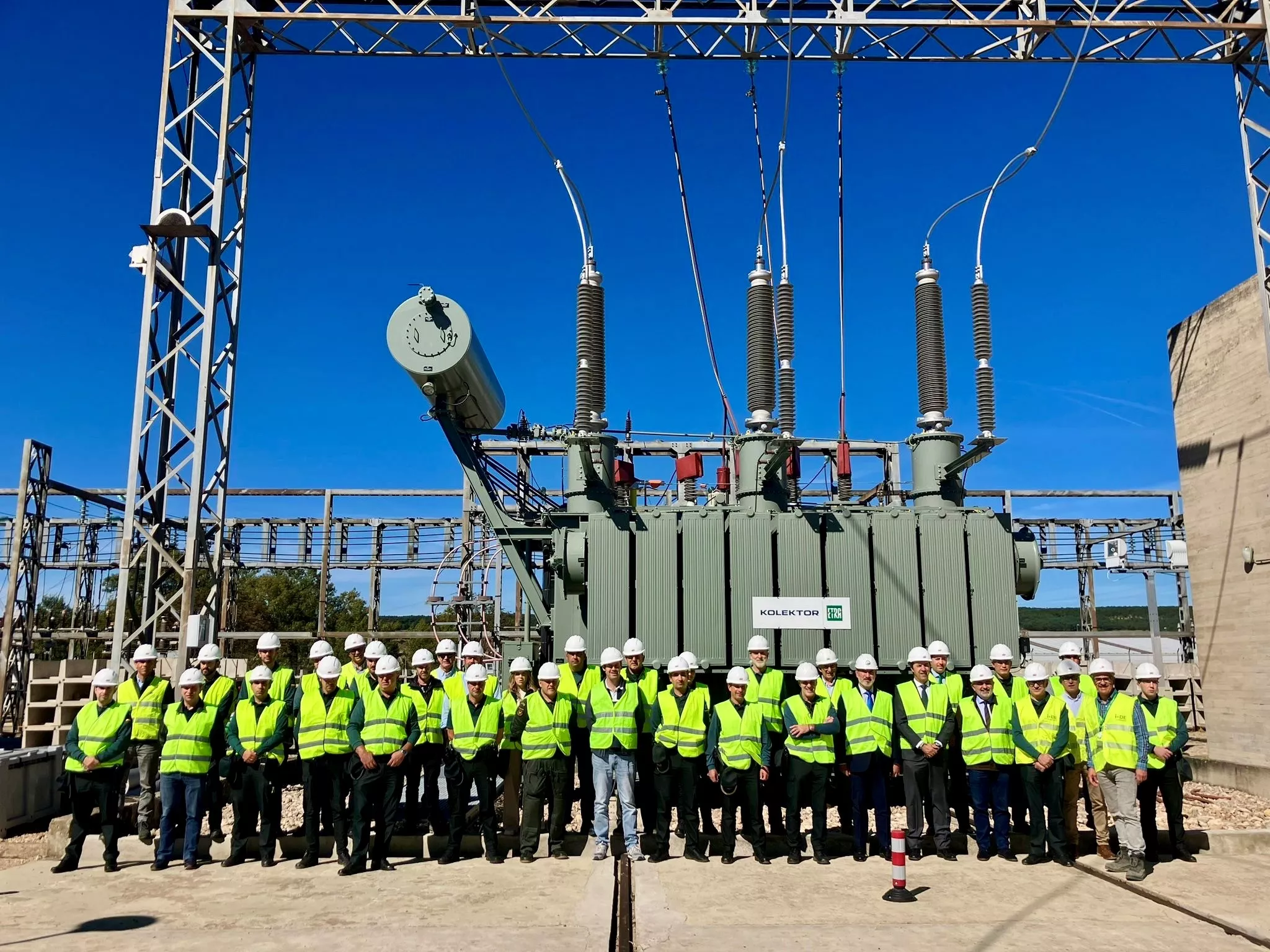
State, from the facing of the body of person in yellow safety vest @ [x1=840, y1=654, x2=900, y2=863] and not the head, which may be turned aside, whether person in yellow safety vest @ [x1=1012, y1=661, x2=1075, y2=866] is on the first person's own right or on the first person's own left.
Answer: on the first person's own left

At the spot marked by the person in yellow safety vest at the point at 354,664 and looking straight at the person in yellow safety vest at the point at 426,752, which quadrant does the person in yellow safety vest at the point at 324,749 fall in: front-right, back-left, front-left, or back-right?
front-right

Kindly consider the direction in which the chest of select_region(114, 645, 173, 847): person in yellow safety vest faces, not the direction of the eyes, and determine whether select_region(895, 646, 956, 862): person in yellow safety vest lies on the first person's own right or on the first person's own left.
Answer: on the first person's own left

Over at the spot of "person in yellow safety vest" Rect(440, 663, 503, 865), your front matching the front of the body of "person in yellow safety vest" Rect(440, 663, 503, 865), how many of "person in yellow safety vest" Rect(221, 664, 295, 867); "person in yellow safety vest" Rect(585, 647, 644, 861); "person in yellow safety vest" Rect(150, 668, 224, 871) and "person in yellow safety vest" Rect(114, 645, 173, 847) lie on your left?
1

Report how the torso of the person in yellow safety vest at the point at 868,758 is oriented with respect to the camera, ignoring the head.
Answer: toward the camera

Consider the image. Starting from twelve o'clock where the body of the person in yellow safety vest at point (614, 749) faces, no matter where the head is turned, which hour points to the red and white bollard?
The red and white bollard is roughly at 10 o'clock from the person in yellow safety vest.

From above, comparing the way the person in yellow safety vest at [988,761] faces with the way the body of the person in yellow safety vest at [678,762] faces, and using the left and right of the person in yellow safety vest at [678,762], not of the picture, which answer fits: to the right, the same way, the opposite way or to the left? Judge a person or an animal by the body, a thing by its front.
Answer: the same way

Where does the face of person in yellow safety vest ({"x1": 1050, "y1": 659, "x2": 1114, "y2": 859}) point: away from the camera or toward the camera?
toward the camera

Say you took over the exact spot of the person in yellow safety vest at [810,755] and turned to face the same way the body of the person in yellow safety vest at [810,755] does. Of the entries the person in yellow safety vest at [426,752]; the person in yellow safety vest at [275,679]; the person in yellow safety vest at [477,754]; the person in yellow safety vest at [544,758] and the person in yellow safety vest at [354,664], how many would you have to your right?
5

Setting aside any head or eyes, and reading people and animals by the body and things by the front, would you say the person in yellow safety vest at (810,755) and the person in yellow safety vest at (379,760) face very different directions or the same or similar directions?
same or similar directions

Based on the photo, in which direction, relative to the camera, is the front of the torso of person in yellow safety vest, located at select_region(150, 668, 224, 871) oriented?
toward the camera

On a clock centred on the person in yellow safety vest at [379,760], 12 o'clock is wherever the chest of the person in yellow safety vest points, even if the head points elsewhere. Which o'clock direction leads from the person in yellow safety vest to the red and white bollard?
The red and white bollard is roughly at 10 o'clock from the person in yellow safety vest.

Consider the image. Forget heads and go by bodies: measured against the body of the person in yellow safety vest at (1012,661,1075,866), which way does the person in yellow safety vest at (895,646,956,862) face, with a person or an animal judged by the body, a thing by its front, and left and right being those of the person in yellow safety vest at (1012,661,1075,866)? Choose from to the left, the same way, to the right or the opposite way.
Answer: the same way

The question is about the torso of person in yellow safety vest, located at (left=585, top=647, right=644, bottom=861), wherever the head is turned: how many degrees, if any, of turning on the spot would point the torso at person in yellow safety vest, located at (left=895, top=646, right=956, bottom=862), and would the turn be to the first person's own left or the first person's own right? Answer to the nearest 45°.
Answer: approximately 90° to the first person's own left

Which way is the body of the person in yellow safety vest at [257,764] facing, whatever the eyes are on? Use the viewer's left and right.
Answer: facing the viewer

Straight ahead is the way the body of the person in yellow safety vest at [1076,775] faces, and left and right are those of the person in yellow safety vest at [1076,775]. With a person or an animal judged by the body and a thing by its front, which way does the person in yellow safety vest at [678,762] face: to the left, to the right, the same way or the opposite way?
the same way

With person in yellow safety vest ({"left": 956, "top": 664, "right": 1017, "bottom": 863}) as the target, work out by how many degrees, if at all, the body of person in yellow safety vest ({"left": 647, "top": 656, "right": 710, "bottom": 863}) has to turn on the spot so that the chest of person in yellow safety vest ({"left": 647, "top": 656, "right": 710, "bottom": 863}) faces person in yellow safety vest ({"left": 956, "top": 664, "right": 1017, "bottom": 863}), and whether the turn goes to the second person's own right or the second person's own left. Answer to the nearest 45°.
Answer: approximately 90° to the second person's own left

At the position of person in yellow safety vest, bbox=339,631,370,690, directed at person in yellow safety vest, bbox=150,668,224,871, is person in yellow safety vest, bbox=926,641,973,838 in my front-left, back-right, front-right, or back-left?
back-left

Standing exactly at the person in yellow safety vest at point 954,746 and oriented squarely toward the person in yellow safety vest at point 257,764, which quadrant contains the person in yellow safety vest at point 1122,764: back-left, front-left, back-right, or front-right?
back-left
